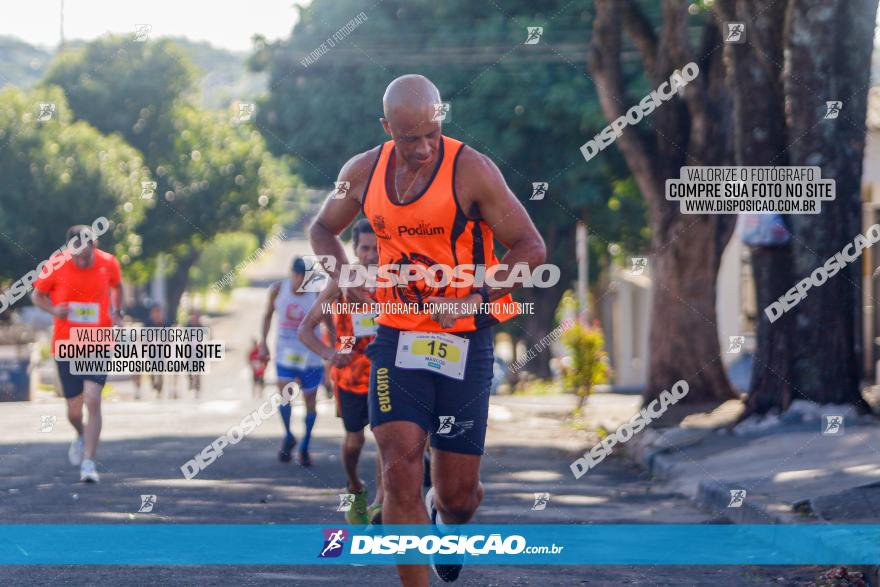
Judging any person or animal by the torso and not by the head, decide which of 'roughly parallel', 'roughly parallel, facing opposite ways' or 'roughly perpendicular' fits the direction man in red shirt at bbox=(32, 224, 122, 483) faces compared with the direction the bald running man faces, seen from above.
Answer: roughly parallel

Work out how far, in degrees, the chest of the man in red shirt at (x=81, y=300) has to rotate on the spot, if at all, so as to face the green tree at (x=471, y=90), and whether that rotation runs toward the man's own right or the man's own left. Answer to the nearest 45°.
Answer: approximately 135° to the man's own left

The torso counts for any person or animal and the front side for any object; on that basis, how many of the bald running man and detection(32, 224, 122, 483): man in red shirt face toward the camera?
2

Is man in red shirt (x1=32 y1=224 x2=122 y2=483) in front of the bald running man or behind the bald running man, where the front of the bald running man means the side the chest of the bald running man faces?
behind

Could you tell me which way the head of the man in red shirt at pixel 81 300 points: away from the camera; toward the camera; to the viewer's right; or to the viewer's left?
toward the camera

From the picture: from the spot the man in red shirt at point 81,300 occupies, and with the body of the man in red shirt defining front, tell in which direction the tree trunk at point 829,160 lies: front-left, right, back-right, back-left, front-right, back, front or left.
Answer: left

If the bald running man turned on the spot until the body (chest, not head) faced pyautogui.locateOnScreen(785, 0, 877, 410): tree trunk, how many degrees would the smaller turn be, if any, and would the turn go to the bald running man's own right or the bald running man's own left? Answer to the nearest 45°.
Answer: approximately 135° to the bald running man's own left

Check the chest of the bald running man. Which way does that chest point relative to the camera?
toward the camera

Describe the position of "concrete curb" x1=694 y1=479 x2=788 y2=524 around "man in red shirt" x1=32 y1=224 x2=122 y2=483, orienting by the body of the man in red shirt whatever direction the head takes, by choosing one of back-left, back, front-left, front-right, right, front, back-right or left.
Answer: front-left

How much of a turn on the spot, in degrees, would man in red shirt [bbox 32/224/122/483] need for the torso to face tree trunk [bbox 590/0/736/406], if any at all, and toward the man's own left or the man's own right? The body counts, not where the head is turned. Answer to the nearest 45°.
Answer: approximately 135° to the man's own left

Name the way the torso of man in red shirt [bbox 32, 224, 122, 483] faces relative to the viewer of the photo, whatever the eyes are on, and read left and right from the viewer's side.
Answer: facing the viewer

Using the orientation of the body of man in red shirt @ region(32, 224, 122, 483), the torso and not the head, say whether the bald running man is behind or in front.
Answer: in front
